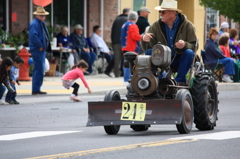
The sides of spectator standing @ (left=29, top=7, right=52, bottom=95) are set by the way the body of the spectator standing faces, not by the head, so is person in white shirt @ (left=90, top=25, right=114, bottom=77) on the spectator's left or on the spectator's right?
on the spectator's left

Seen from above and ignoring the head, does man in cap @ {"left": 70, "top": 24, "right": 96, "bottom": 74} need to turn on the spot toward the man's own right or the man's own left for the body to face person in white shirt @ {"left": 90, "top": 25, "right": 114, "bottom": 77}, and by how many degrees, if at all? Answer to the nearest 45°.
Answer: approximately 90° to the man's own left

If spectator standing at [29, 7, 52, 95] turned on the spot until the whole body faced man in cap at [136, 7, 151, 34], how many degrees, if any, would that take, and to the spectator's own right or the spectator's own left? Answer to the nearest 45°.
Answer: approximately 90° to the spectator's own left

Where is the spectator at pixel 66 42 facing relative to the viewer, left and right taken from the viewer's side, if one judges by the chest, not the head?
facing the viewer and to the right of the viewer
